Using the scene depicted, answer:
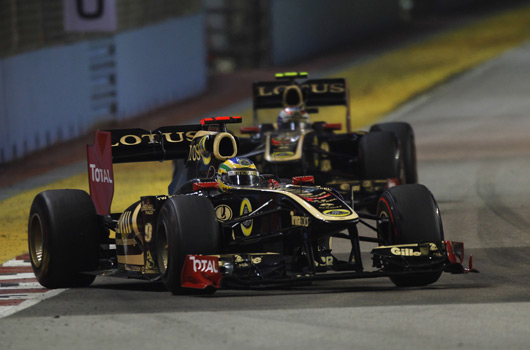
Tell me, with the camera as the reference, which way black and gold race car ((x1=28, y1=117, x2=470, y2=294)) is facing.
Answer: facing the viewer and to the right of the viewer

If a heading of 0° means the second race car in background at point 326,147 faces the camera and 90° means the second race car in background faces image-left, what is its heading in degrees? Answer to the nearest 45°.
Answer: approximately 0°

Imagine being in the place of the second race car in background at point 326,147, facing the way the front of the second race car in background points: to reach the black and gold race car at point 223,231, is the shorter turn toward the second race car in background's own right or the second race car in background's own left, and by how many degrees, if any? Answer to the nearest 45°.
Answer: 0° — it already faces it

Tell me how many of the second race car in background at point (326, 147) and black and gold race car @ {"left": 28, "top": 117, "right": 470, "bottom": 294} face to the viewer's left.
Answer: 0

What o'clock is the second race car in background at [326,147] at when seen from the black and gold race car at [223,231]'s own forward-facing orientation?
The second race car in background is roughly at 8 o'clock from the black and gold race car.
